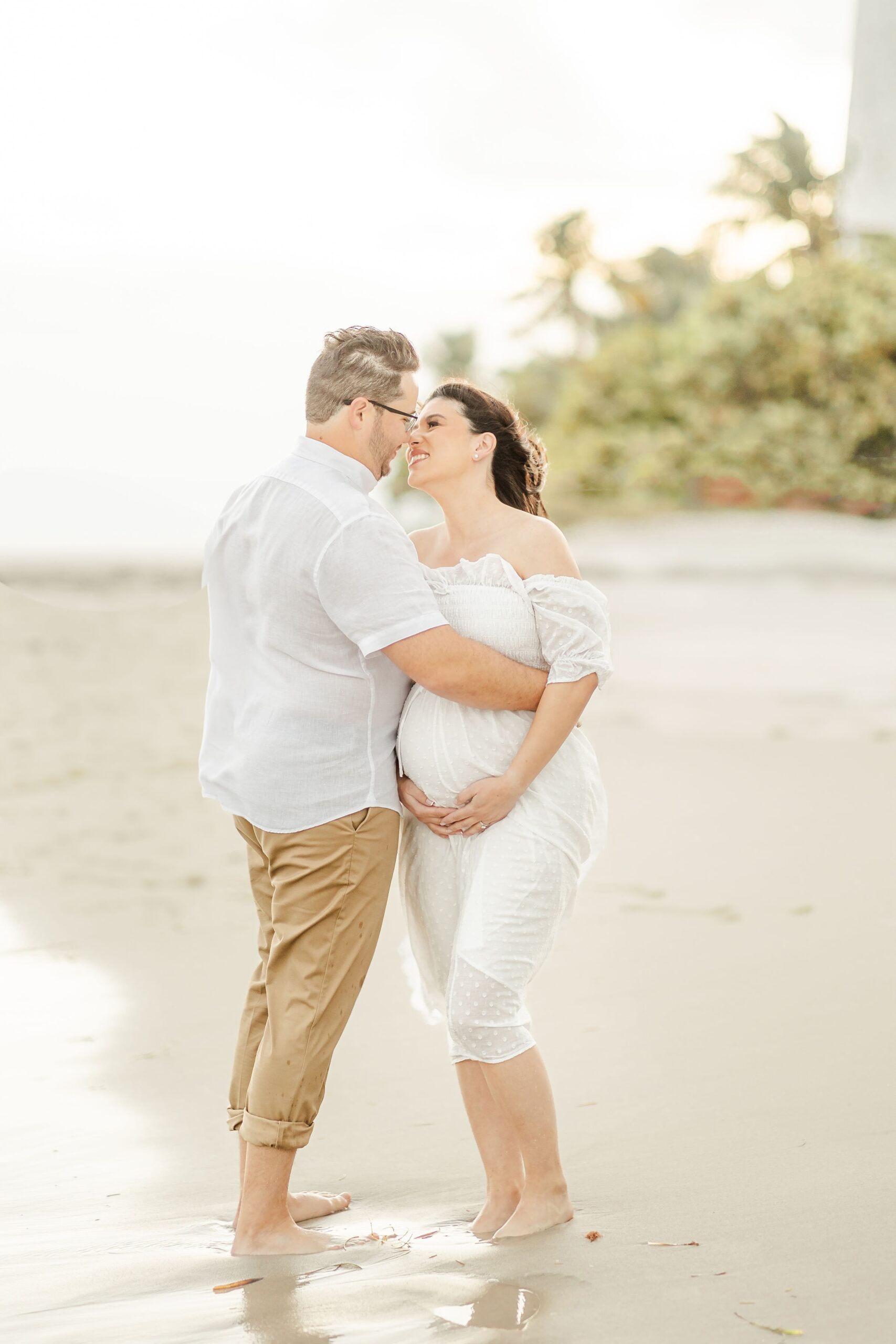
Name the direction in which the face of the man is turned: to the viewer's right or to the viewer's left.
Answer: to the viewer's right

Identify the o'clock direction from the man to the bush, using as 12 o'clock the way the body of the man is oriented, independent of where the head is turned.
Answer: The bush is roughly at 11 o'clock from the man.

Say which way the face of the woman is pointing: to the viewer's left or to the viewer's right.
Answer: to the viewer's left

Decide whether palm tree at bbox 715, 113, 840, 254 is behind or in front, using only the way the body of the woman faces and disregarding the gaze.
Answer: behind

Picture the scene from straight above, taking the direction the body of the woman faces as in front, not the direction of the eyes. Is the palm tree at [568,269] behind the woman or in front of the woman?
behind

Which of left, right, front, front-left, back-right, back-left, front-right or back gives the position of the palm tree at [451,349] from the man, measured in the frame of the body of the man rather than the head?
front-left

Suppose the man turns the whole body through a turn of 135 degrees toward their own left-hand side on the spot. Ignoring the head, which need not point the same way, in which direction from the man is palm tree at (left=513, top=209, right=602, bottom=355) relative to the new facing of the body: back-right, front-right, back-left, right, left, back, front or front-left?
right

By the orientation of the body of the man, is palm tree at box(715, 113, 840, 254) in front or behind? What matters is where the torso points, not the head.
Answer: in front

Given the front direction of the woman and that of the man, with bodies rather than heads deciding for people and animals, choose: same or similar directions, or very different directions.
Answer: very different directions

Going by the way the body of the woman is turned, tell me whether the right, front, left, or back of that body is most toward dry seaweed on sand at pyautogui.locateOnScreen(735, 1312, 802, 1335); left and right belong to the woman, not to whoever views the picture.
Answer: left

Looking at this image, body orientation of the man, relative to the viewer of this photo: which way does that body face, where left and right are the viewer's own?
facing away from the viewer and to the right of the viewer

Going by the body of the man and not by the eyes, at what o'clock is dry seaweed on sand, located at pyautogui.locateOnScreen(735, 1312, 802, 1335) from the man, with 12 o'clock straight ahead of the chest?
The dry seaweed on sand is roughly at 3 o'clock from the man.
